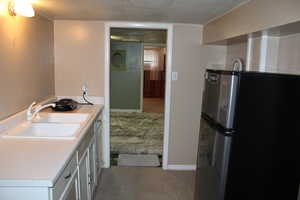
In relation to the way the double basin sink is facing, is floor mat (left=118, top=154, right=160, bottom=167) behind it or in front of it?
in front

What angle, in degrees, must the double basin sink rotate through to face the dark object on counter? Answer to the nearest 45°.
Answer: approximately 45° to its left

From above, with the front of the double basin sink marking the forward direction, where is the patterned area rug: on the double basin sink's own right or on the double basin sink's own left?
on the double basin sink's own left

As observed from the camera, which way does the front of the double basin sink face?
facing to the right of the viewer

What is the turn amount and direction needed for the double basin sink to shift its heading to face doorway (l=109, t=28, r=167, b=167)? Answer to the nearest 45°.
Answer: approximately 45° to its left

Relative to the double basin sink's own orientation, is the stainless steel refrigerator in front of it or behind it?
in front
